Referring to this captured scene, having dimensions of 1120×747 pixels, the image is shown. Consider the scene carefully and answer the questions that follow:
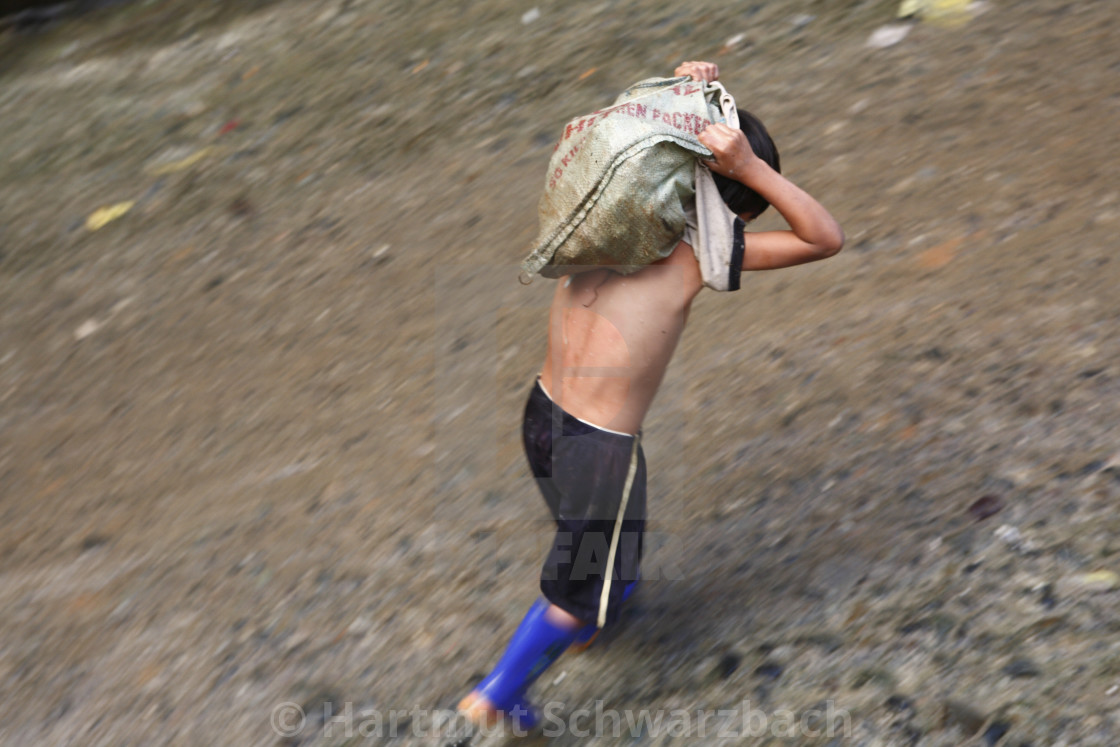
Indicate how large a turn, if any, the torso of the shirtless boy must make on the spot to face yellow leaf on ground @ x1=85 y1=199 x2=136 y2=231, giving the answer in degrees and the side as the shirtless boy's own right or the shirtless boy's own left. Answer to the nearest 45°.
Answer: approximately 90° to the shirtless boy's own left

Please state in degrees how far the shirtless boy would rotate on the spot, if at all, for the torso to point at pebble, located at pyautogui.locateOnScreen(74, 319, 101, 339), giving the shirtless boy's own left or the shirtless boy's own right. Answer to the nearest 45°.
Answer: approximately 90° to the shirtless boy's own left

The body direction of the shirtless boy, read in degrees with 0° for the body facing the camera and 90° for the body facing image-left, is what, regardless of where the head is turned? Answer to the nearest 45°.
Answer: approximately 225°
